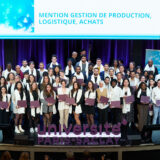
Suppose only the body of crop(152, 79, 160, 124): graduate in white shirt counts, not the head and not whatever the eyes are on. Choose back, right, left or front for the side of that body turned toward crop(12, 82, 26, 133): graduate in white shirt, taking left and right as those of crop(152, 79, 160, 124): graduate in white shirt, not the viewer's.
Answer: right

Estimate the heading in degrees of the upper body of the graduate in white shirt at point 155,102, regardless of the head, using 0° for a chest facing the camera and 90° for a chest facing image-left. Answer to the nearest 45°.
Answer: approximately 0°

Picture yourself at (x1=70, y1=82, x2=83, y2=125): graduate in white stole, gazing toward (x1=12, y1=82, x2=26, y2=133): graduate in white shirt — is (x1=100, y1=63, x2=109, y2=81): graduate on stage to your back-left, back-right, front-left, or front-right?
back-right

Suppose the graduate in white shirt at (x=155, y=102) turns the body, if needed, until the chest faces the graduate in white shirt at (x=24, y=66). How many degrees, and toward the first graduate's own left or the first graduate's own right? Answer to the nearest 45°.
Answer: approximately 90° to the first graduate's own right

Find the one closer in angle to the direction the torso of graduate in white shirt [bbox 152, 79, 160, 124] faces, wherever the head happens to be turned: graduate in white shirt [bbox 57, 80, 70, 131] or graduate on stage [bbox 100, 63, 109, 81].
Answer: the graduate in white shirt

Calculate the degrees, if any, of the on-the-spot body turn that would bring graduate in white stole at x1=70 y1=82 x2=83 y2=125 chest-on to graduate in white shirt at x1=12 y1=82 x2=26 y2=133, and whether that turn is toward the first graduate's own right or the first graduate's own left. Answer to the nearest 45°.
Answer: approximately 45° to the first graduate's own right

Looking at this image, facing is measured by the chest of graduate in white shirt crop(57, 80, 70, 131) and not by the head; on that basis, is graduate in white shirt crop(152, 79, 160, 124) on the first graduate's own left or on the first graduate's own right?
on the first graduate's own left

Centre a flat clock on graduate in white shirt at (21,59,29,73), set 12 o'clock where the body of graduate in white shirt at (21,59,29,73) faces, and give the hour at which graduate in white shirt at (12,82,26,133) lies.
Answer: graduate in white shirt at (12,82,26,133) is roughly at 12 o'clock from graduate in white shirt at (21,59,29,73).

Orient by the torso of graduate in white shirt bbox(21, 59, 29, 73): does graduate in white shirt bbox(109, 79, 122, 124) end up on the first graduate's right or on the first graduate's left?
on the first graduate's left

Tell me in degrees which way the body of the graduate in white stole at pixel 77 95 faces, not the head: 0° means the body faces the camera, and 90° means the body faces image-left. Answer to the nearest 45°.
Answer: approximately 45°

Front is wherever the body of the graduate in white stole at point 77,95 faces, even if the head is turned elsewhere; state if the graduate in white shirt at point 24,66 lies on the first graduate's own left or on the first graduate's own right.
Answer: on the first graduate's own right

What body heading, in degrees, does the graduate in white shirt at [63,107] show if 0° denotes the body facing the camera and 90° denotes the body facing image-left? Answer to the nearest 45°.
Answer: approximately 0°

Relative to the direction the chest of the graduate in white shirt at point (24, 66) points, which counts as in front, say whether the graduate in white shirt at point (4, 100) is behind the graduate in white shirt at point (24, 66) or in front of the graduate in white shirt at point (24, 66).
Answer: in front

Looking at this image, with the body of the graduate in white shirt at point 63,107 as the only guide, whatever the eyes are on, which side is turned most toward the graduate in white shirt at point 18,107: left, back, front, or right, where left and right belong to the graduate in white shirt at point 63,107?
right
